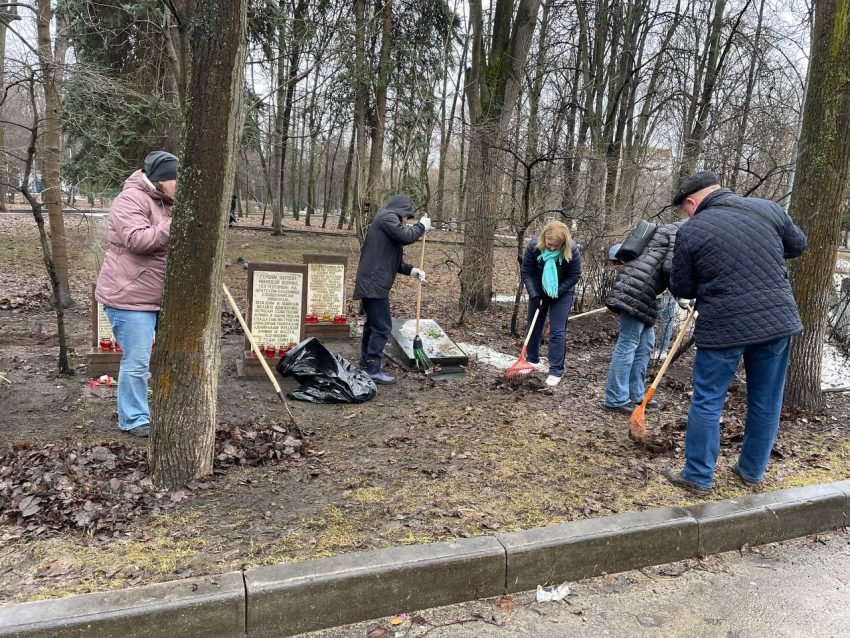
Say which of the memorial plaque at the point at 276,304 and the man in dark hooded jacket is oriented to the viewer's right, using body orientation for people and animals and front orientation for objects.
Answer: the man in dark hooded jacket

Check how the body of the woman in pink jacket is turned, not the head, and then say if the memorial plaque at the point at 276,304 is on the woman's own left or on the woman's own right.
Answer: on the woman's own left

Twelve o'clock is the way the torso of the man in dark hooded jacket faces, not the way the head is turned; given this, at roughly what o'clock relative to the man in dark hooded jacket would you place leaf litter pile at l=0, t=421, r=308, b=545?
The leaf litter pile is roughly at 4 o'clock from the man in dark hooded jacket.

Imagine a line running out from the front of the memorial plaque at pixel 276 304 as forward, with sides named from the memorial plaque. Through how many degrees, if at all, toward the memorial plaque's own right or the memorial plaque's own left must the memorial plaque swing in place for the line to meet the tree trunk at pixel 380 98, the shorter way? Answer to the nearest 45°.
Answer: approximately 180°

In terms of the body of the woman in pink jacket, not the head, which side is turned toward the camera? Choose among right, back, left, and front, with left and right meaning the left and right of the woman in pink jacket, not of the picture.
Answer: right

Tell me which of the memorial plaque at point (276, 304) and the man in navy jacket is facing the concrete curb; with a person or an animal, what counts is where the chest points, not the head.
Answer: the memorial plaque

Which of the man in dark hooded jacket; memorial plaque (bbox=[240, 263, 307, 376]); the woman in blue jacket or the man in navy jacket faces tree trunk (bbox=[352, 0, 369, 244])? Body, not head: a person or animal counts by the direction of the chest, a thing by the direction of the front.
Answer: the man in navy jacket

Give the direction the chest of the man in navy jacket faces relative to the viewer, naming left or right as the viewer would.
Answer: facing away from the viewer and to the left of the viewer

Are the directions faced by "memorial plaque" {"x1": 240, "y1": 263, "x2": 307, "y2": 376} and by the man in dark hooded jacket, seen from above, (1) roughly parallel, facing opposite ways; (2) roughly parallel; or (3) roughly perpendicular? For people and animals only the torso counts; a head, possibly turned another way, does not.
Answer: roughly perpendicular

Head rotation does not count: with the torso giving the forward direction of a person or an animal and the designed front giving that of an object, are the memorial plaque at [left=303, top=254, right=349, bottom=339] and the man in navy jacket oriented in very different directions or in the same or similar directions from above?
very different directions

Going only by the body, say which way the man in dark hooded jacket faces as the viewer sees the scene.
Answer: to the viewer's right

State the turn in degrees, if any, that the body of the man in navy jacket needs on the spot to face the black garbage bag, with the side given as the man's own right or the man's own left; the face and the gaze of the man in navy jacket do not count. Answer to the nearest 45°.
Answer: approximately 45° to the man's own left

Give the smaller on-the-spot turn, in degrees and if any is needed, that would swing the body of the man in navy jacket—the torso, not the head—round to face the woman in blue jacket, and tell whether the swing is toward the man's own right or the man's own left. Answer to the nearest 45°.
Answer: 0° — they already face them
